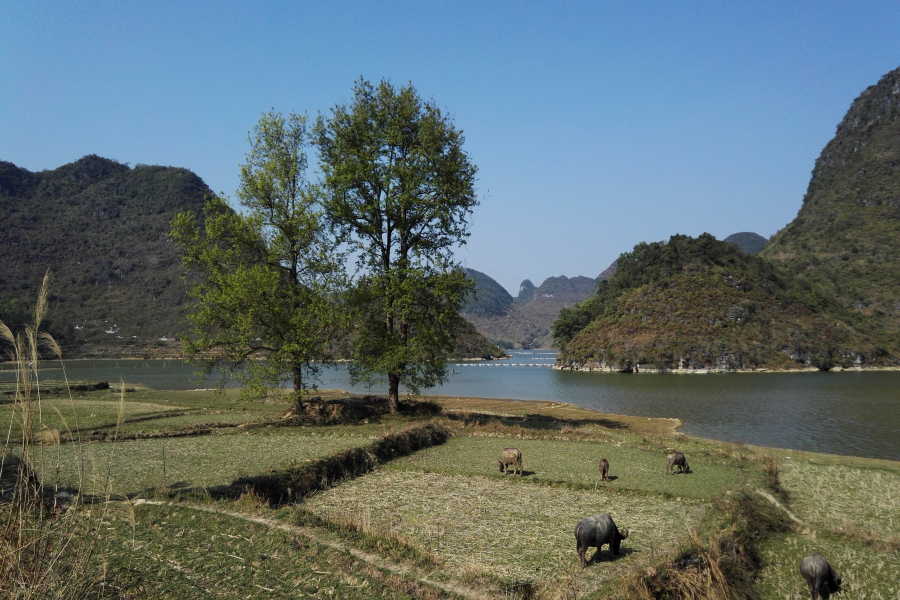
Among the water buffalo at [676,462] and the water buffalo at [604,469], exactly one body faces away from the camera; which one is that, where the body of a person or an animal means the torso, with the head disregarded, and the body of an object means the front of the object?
the water buffalo at [604,469]

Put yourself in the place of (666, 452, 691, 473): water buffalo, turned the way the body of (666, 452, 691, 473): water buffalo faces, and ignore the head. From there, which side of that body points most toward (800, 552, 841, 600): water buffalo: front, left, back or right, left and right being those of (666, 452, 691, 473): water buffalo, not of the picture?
right

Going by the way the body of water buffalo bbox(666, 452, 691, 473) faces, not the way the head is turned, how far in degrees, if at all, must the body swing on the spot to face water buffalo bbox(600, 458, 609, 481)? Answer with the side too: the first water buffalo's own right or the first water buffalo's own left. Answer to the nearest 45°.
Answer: approximately 135° to the first water buffalo's own right

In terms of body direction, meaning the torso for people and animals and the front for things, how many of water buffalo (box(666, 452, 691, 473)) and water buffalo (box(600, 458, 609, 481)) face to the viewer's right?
1

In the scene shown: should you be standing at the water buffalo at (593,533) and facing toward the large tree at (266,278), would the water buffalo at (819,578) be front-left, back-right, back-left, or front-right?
back-right

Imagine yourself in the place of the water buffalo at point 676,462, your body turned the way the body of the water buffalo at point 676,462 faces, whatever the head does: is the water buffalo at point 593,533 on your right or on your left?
on your right

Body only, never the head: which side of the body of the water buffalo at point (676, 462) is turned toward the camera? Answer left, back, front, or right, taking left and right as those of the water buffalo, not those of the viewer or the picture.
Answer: right

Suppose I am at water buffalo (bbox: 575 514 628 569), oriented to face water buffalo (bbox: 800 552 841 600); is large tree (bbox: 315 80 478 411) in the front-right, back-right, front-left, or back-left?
back-left

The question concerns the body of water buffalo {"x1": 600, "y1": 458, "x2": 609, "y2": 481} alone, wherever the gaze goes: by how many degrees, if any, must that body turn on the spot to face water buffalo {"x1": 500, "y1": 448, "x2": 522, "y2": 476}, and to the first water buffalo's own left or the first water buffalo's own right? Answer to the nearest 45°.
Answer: approximately 90° to the first water buffalo's own left

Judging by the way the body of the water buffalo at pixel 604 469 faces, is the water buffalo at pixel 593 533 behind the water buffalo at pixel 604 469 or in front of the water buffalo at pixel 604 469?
behind

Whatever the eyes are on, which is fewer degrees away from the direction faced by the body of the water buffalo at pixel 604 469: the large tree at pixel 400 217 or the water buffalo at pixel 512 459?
the large tree

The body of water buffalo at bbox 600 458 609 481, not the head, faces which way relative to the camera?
away from the camera
